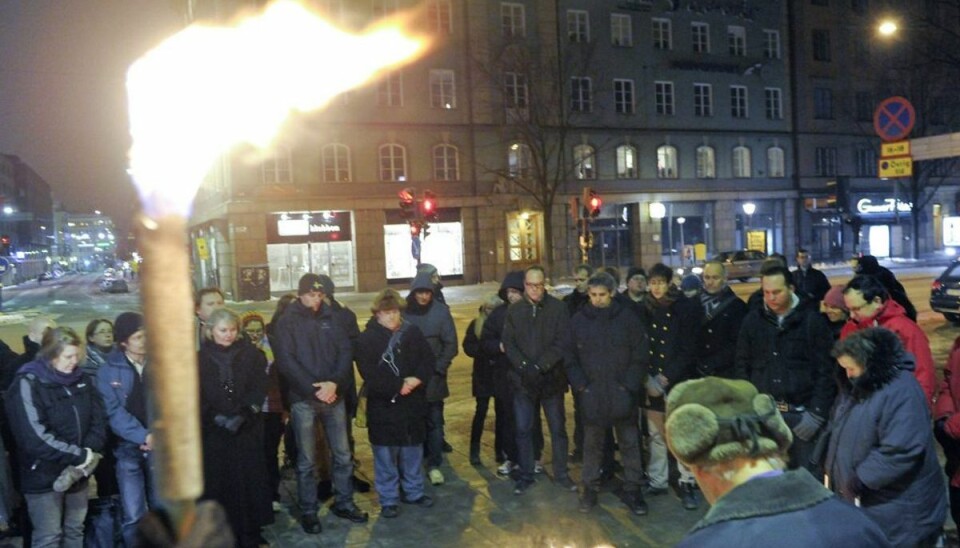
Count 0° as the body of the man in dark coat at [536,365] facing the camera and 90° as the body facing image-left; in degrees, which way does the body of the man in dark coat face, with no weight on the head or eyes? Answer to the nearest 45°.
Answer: approximately 0°

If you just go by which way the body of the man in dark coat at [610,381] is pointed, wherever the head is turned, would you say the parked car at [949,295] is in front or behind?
behind

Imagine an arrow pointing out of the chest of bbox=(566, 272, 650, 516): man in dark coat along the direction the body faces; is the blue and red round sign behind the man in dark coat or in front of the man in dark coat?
behind

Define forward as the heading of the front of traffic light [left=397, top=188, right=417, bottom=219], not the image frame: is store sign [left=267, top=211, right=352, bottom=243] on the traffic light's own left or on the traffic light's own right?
on the traffic light's own right

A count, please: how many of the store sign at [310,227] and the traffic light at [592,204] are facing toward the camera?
2

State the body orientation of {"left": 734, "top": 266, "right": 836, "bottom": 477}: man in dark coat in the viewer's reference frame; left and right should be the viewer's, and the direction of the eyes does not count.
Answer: facing the viewer and to the left of the viewer

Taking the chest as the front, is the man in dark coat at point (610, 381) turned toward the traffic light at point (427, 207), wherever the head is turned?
no

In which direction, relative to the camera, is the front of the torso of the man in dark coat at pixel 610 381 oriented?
toward the camera

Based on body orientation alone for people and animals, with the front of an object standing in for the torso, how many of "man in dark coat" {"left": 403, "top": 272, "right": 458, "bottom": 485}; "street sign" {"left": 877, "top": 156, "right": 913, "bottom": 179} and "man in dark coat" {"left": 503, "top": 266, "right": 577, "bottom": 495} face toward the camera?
3

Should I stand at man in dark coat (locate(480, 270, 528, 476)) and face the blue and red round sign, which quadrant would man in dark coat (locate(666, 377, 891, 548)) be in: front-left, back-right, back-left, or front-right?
back-right

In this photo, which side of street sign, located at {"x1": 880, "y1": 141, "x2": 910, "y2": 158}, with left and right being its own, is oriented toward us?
front

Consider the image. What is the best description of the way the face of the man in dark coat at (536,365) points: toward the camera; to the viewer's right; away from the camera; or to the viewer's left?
toward the camera

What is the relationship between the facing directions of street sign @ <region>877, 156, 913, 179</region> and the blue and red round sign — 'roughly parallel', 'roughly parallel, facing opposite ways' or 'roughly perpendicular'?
roughly parallel

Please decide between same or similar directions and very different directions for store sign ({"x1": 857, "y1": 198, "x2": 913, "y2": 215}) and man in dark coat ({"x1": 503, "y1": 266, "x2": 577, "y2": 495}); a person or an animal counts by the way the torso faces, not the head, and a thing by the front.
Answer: same or similar directions

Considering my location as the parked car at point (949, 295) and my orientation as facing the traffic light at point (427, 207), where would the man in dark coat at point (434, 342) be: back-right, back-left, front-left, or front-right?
front-left

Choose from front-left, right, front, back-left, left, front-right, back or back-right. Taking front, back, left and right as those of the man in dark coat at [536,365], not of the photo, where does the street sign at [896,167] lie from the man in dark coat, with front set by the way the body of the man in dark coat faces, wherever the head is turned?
back-left

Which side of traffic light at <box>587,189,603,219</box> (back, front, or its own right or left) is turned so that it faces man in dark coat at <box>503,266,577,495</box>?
front

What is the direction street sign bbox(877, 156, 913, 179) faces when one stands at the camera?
facing the viewer
